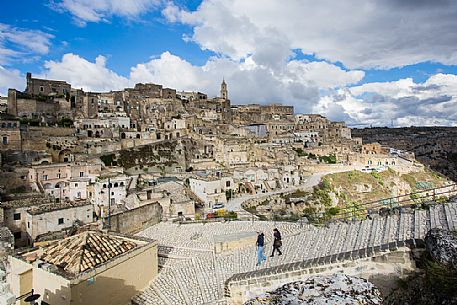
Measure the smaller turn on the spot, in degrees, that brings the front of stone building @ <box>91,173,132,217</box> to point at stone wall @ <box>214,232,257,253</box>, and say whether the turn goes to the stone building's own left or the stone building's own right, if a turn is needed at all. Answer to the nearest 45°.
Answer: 0° — it already faces it

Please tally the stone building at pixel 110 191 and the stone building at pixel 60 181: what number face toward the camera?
2

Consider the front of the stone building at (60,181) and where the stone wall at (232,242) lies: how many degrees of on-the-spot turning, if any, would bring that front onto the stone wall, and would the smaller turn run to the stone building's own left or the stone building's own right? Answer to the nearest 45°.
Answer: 0° — it already faces it

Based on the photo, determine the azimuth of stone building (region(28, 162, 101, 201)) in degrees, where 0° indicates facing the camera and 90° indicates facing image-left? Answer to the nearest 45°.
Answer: approximately 0°

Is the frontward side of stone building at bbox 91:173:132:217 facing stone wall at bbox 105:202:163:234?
yes

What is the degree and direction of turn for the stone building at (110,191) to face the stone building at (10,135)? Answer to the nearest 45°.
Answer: approximately 135° to its right

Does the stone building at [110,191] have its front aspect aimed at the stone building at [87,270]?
yes
